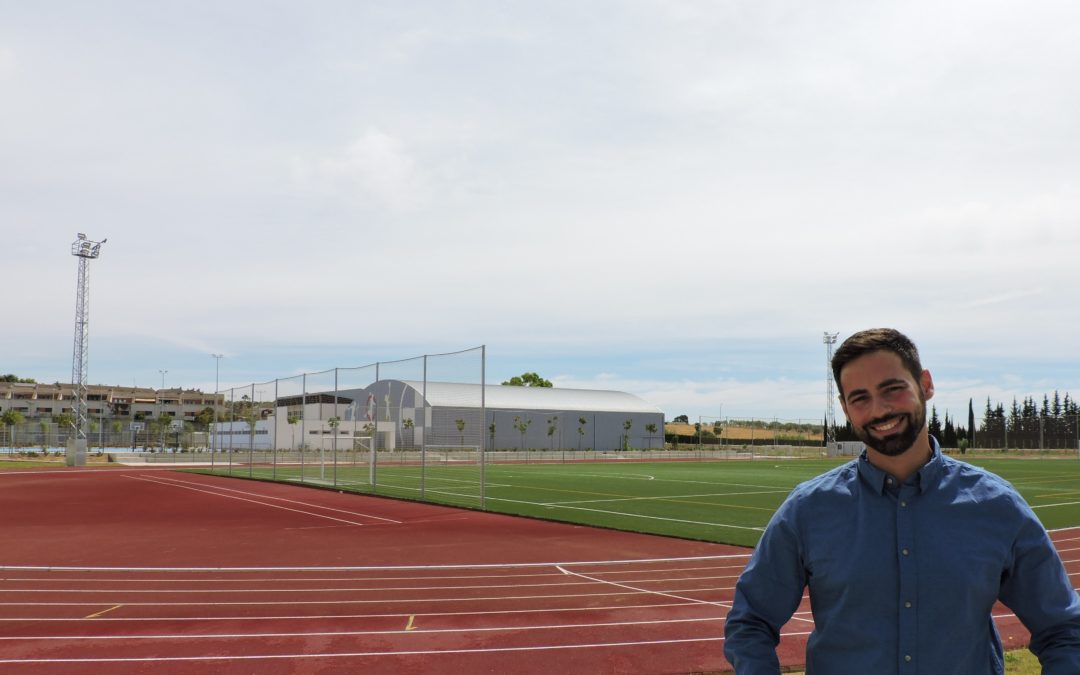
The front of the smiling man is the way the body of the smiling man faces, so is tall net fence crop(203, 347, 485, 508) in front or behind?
behind

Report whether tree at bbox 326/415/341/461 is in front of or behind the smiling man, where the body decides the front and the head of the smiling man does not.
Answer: behind

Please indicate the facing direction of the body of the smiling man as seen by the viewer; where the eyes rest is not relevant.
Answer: toward the camera

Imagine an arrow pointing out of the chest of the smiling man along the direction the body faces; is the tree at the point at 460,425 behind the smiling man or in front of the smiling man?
behind

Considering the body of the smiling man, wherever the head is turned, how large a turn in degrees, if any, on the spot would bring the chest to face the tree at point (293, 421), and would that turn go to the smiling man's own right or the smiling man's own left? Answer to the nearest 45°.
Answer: approximately 135° to the smiling man's own right
